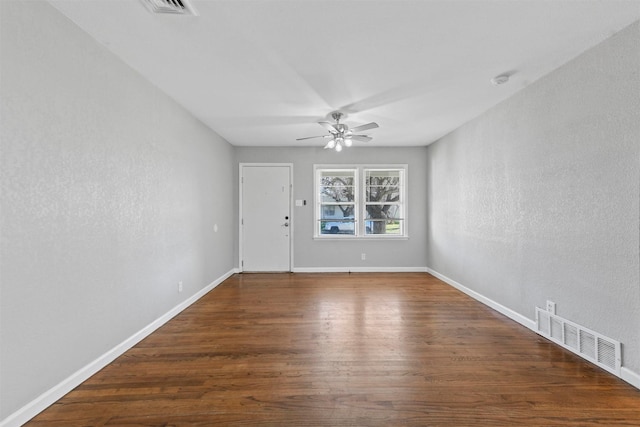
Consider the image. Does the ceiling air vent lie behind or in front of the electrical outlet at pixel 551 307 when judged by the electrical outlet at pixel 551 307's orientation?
in front

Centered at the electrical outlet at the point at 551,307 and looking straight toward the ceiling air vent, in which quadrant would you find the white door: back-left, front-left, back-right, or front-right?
front-right

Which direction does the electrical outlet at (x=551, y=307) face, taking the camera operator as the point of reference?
facing the viewer and to the left of the viewer

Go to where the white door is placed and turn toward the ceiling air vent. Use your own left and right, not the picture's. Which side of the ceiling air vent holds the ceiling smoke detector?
left

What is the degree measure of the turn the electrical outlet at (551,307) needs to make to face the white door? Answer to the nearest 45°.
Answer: approximately 45° to its right
